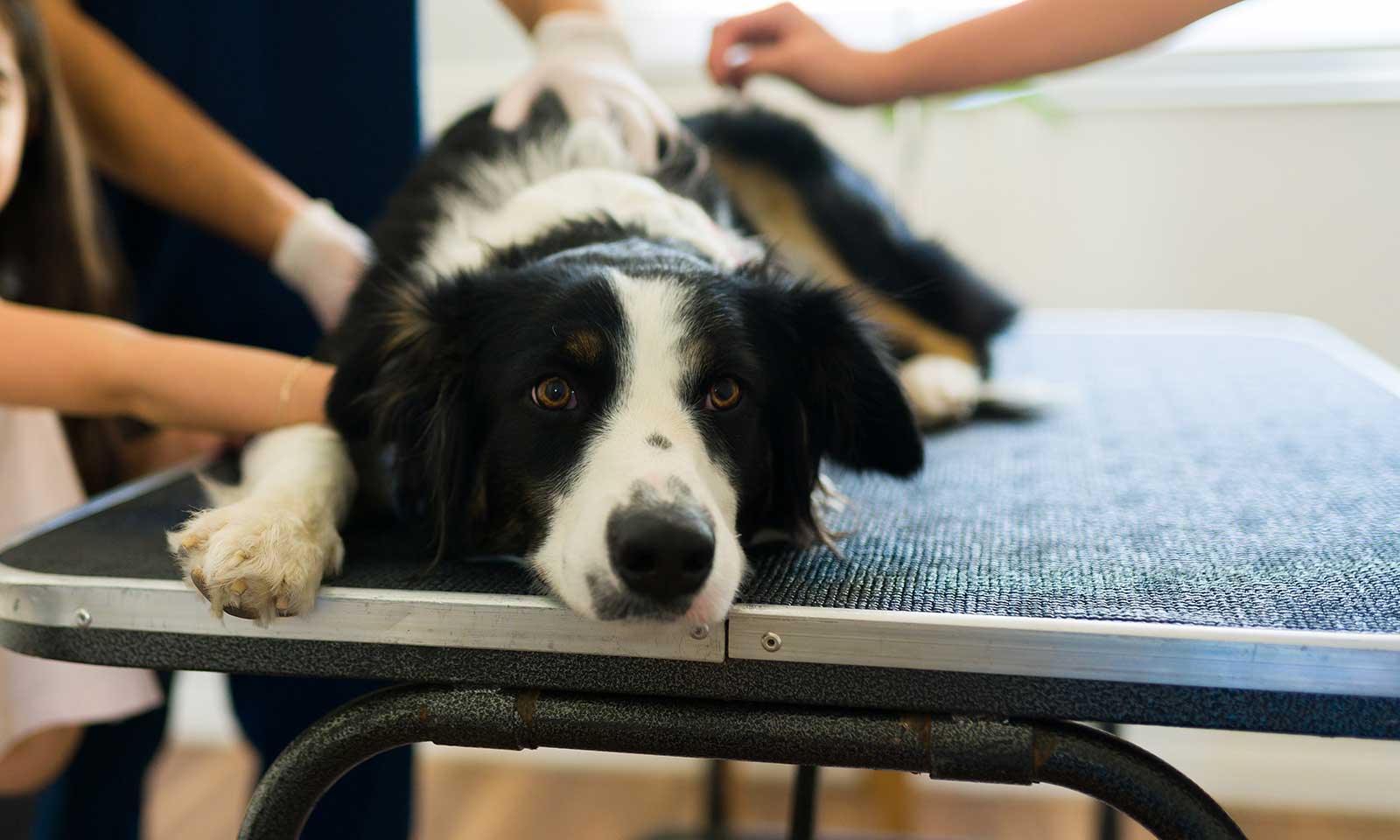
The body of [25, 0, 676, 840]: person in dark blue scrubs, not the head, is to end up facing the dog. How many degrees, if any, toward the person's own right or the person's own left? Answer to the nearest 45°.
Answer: approximately 45° to the person's own right

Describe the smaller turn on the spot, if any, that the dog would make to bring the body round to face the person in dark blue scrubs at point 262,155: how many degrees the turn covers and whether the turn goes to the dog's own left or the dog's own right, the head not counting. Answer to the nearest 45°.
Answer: approximately 135° to the dog's own right

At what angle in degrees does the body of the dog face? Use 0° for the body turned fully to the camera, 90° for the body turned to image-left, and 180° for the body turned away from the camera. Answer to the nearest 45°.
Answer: approximately 0°

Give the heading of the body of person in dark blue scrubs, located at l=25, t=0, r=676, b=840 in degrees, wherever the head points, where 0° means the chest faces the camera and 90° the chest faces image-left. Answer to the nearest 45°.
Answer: approximately 315°
